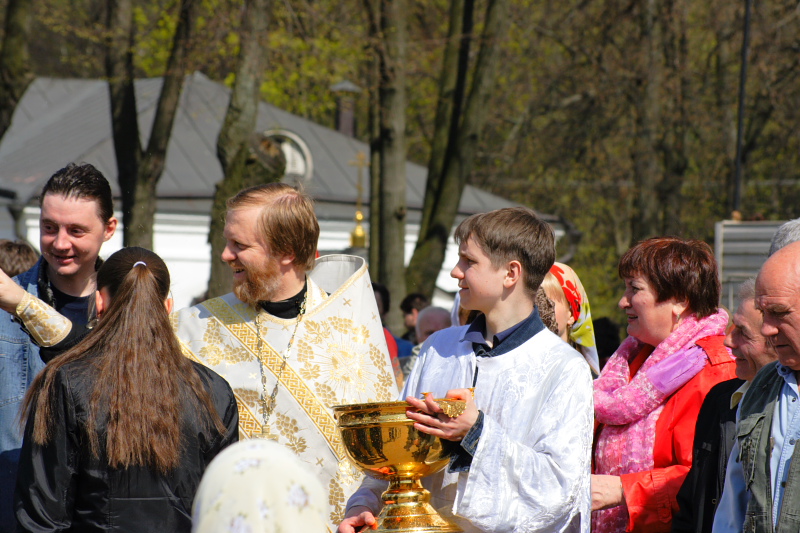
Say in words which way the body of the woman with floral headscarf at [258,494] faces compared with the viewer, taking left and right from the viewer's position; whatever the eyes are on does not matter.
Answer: facing away from the viewer

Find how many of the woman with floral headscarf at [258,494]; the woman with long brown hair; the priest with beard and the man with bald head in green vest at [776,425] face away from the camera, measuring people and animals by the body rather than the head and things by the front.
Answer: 2

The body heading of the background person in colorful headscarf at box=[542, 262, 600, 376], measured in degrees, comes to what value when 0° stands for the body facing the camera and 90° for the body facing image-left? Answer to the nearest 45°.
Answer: approximately 90°

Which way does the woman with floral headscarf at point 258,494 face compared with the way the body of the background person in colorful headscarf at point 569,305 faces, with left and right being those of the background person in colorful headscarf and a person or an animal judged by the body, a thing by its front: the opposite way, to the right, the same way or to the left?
to the right

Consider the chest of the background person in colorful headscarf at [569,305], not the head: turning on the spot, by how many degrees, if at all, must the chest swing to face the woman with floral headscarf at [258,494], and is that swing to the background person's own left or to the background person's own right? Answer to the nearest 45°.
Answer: approximately 90° to the background person's own left

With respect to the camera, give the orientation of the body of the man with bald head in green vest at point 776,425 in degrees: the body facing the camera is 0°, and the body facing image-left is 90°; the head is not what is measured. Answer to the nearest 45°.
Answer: approximately 45°

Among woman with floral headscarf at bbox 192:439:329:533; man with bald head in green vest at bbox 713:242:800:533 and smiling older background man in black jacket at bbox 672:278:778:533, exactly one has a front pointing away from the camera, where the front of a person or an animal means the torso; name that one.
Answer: the woman with floral headscarf

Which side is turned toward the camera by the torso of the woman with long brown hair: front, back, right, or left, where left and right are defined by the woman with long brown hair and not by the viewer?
back

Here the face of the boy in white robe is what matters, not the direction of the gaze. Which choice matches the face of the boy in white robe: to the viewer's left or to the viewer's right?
to the viewer's left

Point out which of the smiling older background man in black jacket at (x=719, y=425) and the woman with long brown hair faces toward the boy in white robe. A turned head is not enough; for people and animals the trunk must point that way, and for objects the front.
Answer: the smiling older background man in black jacket
